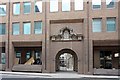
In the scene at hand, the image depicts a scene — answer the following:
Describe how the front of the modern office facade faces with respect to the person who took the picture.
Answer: facing the viewer
